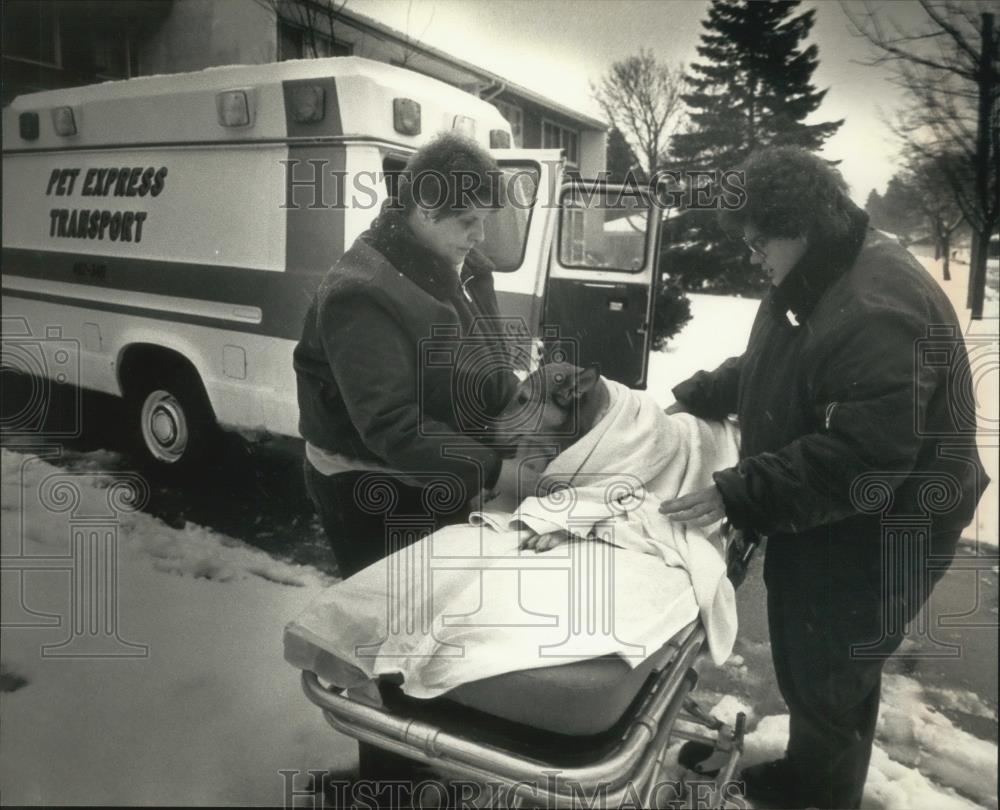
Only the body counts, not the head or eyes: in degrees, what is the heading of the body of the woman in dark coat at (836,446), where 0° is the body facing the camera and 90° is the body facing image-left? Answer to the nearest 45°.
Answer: approximately 90°

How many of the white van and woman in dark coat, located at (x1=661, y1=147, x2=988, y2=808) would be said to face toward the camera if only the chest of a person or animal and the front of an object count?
0

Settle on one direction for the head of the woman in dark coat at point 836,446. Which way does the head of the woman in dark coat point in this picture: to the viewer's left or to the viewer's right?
to the viewer's left

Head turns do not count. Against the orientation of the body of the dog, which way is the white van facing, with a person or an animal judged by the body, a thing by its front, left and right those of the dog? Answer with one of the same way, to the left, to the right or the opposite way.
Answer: to the right
